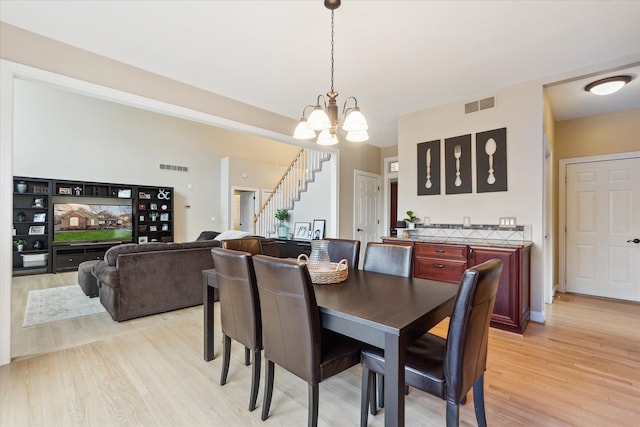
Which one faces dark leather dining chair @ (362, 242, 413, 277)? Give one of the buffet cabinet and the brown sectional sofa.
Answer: the buffet cabinet

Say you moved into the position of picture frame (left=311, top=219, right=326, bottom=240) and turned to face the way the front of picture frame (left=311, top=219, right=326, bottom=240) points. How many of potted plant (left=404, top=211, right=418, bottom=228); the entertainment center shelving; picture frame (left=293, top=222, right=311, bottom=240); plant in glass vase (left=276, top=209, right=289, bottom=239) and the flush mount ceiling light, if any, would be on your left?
2

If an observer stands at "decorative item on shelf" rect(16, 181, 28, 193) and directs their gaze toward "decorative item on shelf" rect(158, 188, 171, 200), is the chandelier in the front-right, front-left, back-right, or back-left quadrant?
front-right

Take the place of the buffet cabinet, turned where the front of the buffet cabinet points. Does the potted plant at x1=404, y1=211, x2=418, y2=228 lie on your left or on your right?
on your right

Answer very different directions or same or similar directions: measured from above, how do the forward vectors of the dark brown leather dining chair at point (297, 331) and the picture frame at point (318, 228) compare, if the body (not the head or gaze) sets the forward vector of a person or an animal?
very different directions

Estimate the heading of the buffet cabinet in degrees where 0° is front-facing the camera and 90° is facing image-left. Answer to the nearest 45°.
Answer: approximately 45°

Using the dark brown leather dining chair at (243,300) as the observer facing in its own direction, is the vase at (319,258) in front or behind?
in front

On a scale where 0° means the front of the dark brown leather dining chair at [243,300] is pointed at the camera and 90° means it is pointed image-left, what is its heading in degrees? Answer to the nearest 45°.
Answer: approximately 225°

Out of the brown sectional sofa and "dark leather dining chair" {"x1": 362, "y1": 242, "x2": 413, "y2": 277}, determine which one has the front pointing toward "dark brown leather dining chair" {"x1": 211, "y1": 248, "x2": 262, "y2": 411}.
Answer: "dark leather dining chair" {"x1": 362, "y1": 242, "x2": 413, "y2": 277}

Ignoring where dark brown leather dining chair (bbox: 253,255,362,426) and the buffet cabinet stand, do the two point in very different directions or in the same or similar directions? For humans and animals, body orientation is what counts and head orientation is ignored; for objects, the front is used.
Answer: very different directions

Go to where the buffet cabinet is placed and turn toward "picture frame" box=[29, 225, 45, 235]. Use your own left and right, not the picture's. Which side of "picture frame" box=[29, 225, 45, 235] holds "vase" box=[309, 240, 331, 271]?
left

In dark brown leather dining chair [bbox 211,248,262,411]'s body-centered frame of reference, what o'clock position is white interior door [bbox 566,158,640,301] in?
The white interior door is roughly at 1 o'clock from the dark brown leather dining chair.

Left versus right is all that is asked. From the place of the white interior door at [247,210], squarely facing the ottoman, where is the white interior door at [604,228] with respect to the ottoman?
left

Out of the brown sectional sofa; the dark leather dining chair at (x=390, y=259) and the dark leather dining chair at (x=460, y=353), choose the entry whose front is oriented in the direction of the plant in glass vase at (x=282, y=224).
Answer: the dark leather dining chair at (x=460, y=353)

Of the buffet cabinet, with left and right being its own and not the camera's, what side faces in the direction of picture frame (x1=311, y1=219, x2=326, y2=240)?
right

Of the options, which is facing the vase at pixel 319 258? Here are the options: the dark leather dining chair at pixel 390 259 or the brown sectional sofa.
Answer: the dark leather dining chair

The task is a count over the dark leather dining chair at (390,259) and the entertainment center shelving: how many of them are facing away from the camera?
0

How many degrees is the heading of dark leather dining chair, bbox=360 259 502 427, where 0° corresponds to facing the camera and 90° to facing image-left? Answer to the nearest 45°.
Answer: approximately 135°

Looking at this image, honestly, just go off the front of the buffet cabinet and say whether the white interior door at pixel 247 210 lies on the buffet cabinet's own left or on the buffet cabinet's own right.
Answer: on the buffet cabinet's own right

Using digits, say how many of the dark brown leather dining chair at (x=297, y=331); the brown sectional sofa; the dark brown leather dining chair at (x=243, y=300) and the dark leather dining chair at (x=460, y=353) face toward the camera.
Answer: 0
